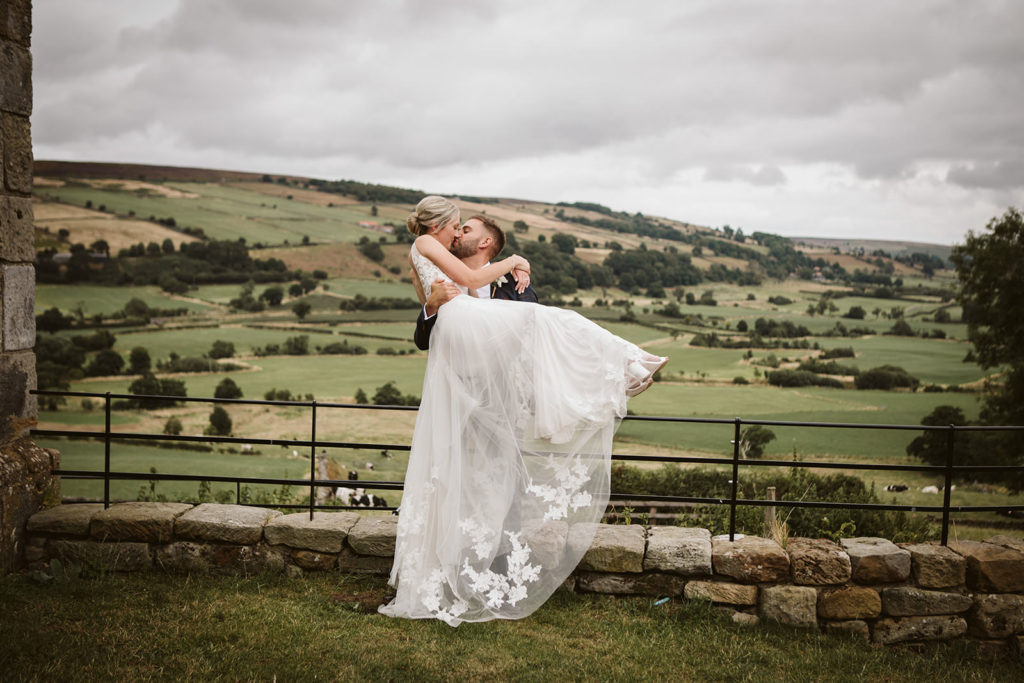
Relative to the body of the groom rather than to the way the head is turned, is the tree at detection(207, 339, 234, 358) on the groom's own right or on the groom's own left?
on the groom's own right

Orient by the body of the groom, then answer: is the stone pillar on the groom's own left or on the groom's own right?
on the groom's own right

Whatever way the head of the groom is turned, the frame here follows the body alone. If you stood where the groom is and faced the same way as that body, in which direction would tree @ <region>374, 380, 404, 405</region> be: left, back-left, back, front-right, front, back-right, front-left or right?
back-right

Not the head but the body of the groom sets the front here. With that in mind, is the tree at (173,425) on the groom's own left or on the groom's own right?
on the groom's own right

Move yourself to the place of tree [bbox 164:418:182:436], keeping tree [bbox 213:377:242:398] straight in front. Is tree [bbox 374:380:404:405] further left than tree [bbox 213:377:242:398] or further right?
right

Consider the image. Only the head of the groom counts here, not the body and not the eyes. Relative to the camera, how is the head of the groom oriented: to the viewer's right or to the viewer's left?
to the viewer's left

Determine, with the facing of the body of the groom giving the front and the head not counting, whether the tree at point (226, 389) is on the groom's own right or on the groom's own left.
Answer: on the groom's own right

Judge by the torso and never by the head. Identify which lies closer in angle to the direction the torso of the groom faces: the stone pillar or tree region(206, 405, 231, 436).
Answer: the stone pillar

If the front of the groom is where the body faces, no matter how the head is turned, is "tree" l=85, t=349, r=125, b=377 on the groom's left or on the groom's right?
on the groom's right

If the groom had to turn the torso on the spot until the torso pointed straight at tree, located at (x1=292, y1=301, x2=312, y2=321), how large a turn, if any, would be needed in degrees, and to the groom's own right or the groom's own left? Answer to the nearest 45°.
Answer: approximately 135° to the groom's own right
